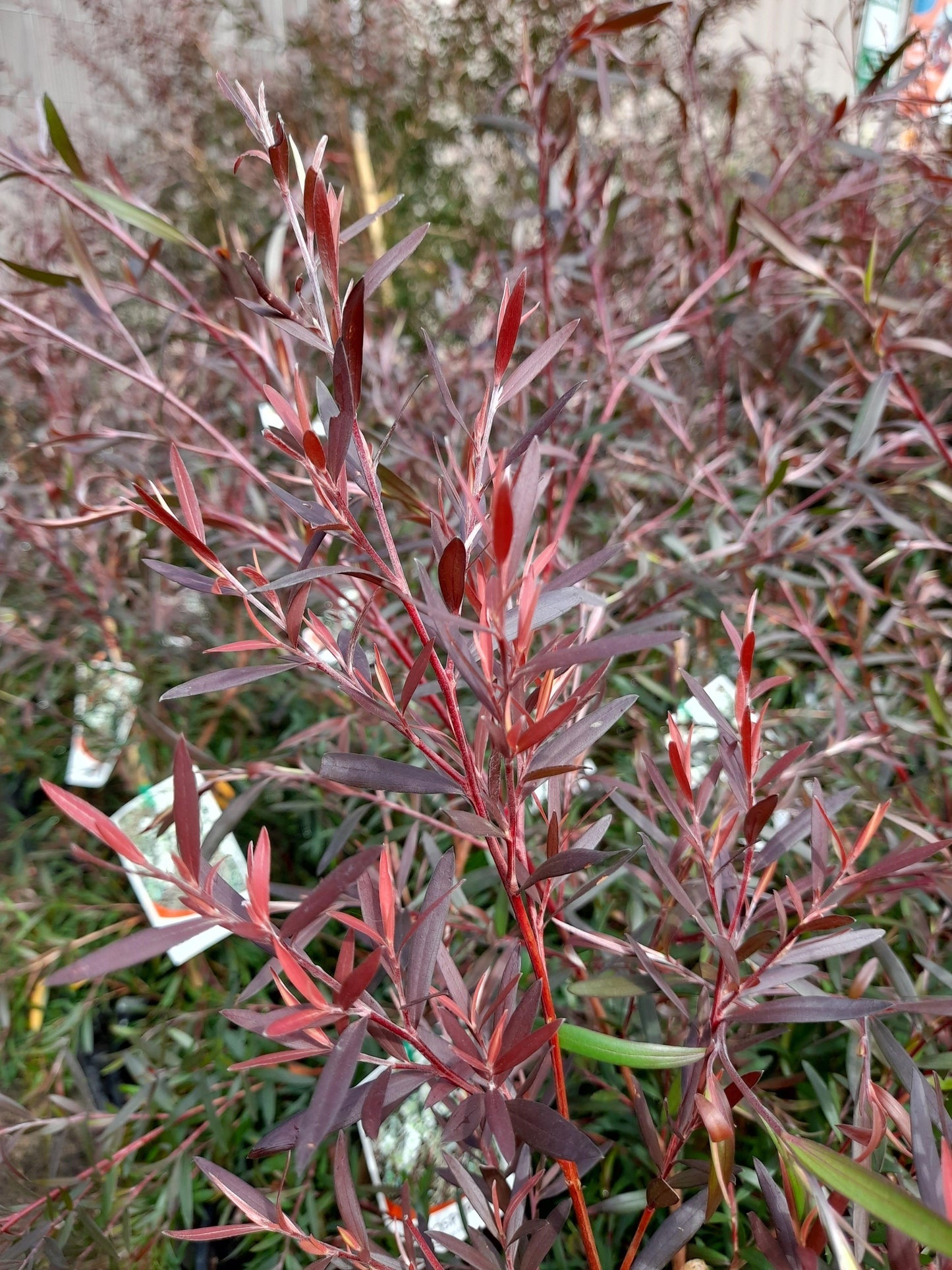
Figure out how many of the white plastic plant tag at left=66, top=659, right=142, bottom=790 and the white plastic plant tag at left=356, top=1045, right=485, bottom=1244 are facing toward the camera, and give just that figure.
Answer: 2

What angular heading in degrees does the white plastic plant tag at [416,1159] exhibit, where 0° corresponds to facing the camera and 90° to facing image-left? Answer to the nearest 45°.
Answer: approximately 0°

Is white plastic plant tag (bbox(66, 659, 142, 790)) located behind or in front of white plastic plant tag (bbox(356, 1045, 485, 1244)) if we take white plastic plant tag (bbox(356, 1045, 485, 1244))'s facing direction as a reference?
behind
